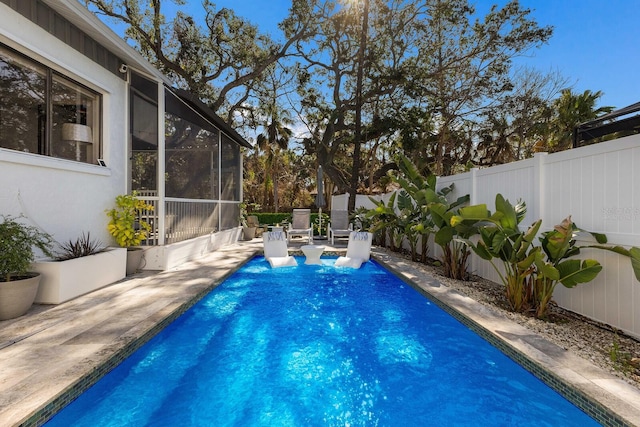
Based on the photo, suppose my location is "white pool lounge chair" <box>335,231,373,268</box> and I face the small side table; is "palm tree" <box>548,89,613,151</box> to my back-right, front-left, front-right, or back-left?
back-right

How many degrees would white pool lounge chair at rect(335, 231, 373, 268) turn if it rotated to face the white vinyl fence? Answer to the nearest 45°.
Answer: approximately 90° to its left

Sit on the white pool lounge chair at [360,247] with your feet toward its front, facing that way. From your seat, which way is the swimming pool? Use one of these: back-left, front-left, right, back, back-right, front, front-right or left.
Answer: front-left

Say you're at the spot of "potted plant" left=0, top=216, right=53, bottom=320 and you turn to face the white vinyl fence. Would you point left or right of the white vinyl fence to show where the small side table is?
left

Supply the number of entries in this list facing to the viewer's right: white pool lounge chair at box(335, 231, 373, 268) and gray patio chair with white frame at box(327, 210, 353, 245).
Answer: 0

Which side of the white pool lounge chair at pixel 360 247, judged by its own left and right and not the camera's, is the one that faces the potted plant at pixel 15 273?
front

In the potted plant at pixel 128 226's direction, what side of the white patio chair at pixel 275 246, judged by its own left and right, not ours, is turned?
right

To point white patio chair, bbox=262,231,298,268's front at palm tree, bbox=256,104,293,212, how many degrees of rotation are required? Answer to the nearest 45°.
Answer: approximately 135° to its left

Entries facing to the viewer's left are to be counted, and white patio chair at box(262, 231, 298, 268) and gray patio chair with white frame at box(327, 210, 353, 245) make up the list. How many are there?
0

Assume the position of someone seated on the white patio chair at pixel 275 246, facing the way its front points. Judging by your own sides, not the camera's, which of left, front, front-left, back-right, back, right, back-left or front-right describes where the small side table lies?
front-left

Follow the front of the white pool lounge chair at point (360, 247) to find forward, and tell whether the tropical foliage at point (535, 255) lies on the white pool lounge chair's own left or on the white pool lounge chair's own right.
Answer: on the white pool lounge chair's own left

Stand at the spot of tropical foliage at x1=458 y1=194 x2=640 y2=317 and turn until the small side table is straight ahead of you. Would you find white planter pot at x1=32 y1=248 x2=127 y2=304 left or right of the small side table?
left

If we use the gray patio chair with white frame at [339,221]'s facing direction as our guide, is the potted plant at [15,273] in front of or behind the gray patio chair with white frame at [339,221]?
in front

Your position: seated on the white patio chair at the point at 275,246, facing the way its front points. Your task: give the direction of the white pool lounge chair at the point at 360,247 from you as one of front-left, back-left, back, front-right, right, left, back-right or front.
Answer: front-left
